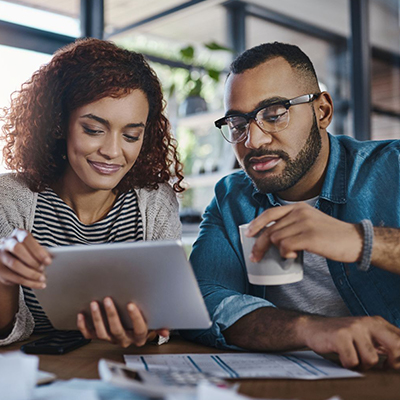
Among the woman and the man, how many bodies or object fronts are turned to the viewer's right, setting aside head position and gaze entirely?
0

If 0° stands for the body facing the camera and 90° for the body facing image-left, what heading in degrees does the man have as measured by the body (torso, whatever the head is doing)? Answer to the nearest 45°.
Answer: approximately 45°

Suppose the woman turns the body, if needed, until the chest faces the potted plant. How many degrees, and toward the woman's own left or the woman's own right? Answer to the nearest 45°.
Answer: approximately 180°

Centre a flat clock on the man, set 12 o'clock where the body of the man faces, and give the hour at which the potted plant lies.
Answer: The potted plant is roughly at 4 o'clock from the man.

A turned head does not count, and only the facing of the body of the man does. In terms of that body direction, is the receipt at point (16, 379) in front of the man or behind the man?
in front

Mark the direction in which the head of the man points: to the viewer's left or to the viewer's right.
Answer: to the viewer's left

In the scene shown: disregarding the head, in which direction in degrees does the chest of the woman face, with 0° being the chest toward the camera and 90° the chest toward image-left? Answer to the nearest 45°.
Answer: approximately 0°
